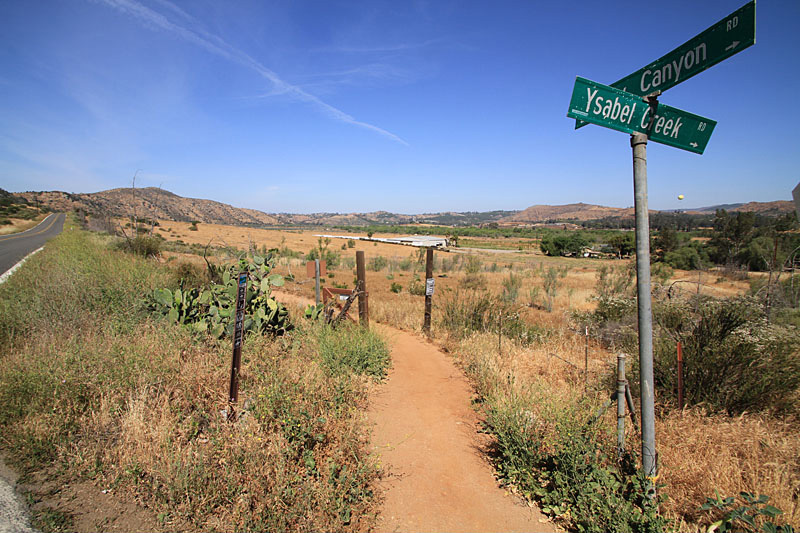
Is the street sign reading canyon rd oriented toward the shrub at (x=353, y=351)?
no

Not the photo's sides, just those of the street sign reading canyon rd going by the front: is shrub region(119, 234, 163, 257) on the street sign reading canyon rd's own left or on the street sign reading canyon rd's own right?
on the street sign reading canyon rd's own right

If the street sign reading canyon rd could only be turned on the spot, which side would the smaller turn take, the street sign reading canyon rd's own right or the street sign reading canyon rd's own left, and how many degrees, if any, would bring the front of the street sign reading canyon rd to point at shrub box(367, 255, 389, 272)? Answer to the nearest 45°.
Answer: approximately 90° to the street sign reading canyon rd's own right

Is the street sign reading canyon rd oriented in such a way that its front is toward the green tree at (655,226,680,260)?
no

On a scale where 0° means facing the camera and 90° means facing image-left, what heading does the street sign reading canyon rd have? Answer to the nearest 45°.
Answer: approximately 45°

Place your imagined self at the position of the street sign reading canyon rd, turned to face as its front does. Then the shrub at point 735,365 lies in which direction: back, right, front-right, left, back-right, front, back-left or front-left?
back-right

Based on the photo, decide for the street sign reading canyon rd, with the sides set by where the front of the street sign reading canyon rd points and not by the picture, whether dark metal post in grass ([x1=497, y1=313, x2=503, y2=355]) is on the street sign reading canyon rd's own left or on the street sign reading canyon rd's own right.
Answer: on the street sign reading canyon rd's own right

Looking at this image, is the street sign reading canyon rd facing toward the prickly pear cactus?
no

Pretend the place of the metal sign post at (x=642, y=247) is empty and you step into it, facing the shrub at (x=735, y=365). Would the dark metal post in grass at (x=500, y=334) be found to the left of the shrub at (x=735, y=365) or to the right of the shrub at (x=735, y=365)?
left
